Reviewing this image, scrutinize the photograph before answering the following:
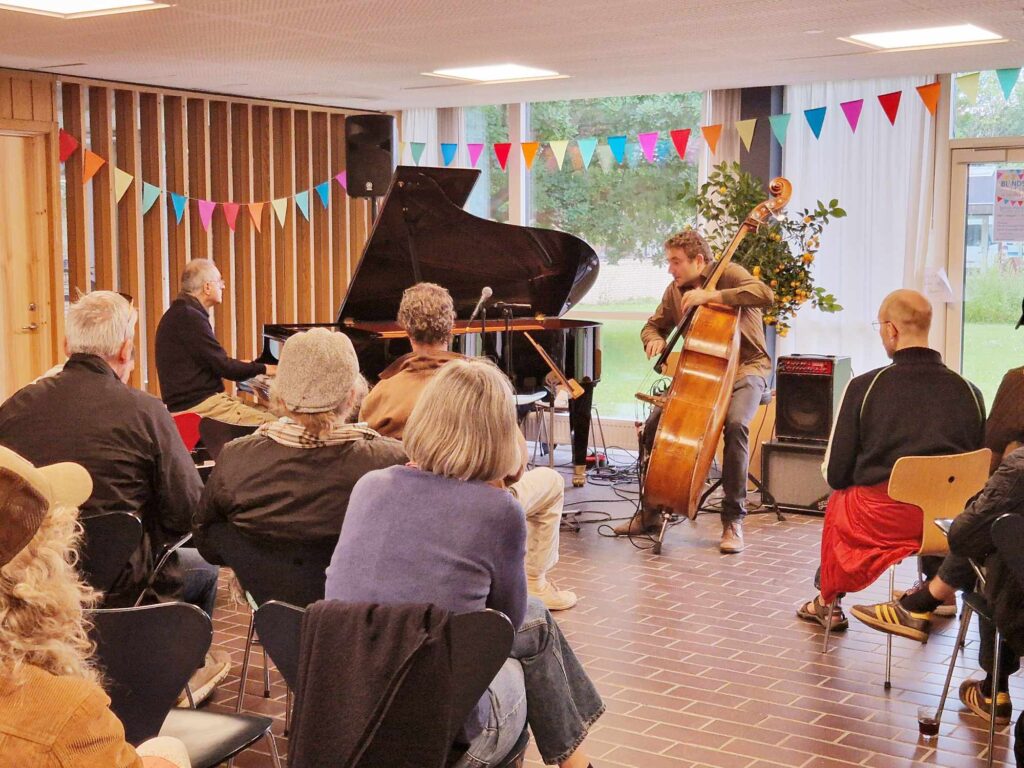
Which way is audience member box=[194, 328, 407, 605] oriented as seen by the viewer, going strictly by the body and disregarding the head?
away from the camera

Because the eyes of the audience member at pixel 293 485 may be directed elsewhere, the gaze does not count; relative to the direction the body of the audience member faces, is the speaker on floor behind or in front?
in front

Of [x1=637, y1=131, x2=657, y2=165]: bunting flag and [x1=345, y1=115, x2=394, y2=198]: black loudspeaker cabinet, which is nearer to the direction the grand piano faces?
the black loudspeaker cabinet

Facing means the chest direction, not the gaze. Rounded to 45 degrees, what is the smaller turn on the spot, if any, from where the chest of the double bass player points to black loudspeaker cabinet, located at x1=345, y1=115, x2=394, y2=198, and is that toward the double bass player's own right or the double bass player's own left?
approximately 90° to the double bass player's own right

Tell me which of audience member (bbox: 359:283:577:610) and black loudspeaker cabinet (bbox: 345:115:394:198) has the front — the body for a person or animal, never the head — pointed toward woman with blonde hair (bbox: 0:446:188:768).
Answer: the black loudspeaker cabinet

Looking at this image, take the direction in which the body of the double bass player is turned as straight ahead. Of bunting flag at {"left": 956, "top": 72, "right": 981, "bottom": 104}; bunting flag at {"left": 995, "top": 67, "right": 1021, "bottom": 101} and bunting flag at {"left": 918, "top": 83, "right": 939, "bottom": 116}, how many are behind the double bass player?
3

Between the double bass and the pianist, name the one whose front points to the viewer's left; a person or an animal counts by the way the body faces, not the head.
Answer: the double bass

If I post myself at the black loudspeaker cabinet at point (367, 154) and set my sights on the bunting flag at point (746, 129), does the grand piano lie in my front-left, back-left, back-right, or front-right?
front-right

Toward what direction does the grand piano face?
to the viewer's left

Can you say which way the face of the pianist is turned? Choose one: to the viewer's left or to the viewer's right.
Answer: to the viewer's right

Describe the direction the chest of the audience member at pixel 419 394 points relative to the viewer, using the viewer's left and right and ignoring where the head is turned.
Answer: facing away from the viewer and to the right of the viewer

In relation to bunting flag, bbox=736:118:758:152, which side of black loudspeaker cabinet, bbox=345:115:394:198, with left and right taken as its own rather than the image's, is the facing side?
left

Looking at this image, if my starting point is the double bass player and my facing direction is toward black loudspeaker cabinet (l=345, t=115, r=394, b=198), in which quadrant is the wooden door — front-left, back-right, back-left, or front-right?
front-left

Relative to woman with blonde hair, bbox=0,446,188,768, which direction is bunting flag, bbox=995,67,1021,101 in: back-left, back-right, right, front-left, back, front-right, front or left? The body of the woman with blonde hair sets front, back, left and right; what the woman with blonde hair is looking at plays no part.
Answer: front

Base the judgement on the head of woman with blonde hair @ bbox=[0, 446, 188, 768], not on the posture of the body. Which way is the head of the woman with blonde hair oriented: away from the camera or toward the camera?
away from the camera

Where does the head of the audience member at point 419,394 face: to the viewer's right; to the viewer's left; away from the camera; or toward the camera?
away from the camera

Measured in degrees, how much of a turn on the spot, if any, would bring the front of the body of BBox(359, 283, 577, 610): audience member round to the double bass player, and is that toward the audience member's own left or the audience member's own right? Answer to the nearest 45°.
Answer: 0° — they already face them
